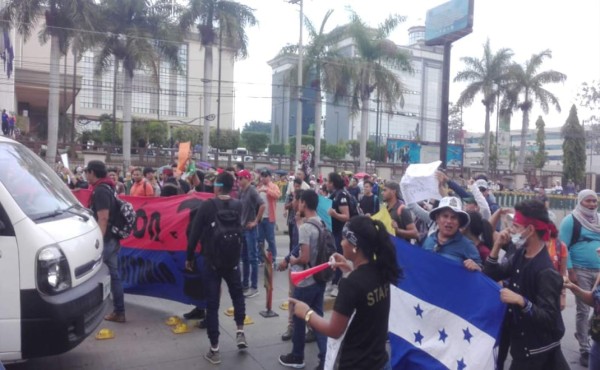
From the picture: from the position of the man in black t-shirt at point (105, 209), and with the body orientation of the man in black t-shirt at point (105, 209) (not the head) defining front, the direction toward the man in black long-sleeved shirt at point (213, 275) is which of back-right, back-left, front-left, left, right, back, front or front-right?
back-left

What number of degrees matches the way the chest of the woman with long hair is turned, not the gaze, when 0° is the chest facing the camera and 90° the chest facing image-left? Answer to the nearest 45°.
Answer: approximately 135°

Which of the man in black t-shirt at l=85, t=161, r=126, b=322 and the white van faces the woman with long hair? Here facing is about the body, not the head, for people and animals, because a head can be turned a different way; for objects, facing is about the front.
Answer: the white van

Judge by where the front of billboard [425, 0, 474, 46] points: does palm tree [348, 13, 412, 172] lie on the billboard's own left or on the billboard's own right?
on the billboard's own right

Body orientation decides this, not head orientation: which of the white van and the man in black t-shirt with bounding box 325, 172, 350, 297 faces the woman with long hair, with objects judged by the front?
the white van

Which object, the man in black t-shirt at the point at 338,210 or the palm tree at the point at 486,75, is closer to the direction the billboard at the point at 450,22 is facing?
the man in black t-shirt

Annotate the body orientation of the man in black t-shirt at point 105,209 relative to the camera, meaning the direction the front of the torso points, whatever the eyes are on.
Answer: to the viewer's left

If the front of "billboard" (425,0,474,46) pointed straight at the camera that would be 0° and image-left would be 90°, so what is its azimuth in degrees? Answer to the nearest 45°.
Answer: approximately 45°

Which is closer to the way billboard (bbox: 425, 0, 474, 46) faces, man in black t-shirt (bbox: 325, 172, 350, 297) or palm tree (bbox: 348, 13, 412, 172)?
the man in black t-shirt

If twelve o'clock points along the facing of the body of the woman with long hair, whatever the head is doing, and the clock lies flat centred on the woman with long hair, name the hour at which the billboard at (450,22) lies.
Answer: The billboard is roughly at 2 o'clock from the woman with long hair.

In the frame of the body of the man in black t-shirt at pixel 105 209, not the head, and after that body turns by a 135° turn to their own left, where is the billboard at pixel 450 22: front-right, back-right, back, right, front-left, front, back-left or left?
left

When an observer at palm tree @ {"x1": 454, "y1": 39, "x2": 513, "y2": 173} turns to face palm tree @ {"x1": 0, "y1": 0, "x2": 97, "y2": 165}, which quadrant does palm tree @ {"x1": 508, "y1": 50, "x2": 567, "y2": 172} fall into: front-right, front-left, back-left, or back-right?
back-left

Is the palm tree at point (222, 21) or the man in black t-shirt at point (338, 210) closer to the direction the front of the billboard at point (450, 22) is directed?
the man in black t-shirt
